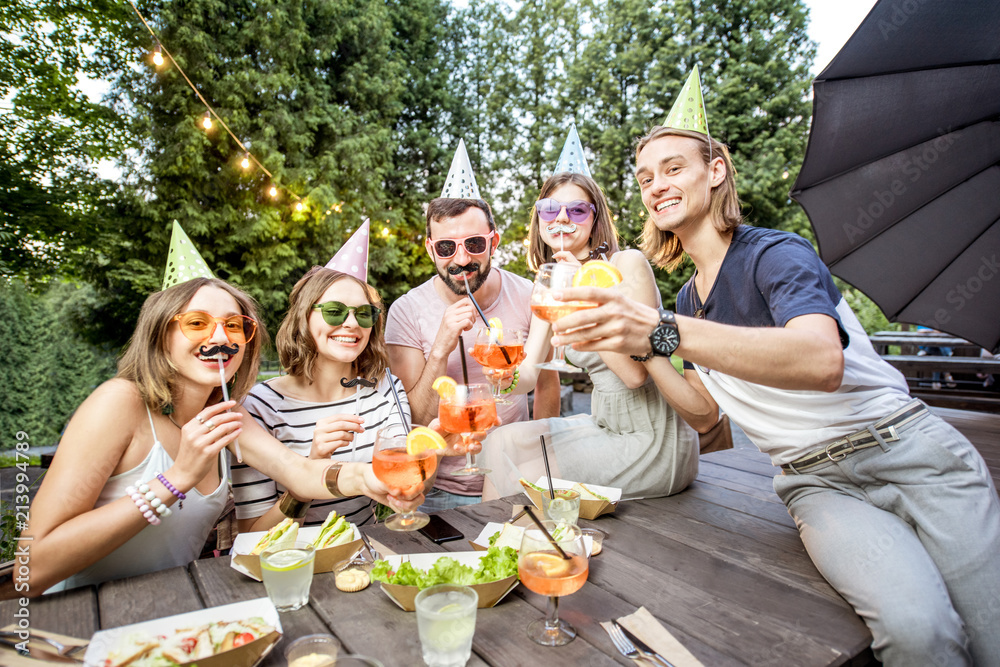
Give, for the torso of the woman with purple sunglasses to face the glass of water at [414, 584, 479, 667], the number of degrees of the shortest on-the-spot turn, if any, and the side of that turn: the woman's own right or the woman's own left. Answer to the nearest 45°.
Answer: approximately 45° to the woman's own left

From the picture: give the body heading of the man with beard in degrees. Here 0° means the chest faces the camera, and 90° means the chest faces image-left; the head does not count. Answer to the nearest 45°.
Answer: approximately 0°

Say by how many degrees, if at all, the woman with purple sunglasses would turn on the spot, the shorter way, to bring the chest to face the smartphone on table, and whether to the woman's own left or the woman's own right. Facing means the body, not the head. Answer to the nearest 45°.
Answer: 0° — they already face it

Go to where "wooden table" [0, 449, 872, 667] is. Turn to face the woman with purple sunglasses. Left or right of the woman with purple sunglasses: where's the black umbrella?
right

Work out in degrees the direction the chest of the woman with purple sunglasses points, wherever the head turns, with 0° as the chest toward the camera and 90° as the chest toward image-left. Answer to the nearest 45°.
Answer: approximately 45°

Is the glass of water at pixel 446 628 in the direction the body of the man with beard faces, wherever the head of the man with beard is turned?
yes

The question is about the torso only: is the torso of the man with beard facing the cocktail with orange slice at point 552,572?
yes

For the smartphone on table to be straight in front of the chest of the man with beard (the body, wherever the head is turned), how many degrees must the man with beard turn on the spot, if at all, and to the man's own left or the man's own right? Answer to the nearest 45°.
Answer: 0° — they already face it

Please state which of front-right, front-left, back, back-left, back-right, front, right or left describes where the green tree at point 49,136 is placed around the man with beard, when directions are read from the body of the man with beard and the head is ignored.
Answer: back-right

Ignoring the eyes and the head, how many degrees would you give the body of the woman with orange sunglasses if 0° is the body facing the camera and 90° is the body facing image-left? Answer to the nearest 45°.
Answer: approximately 315°

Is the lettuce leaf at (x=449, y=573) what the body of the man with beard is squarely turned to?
yes
